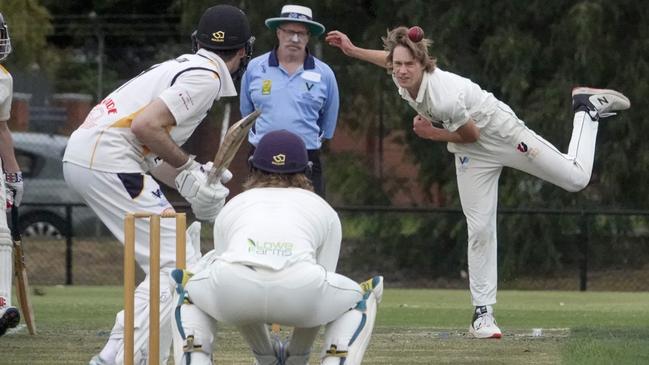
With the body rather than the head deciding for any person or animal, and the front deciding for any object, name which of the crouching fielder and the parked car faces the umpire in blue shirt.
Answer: the crouching fielder

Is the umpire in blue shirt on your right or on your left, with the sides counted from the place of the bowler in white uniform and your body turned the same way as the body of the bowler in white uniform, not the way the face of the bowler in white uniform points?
on your right

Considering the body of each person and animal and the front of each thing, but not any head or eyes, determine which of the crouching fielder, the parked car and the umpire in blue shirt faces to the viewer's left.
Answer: the parked car

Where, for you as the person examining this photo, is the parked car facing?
facing to the left of the viewer

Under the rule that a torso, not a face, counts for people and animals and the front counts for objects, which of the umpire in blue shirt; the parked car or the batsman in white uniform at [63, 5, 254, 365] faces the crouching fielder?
the umpire in blue shirt

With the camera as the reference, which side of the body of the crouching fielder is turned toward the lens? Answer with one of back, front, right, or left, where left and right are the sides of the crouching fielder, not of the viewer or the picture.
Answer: back

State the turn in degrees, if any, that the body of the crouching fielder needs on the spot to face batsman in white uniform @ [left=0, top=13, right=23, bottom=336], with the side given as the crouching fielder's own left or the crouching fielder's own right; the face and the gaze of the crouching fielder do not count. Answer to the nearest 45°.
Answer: approximately 45° to the crouching fielder's own left

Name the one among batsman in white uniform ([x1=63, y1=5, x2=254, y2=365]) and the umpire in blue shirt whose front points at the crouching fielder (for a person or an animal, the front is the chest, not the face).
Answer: the umpire in blue shirt

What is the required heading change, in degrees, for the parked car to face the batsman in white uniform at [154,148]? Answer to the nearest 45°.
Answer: approximately 90° to its left
